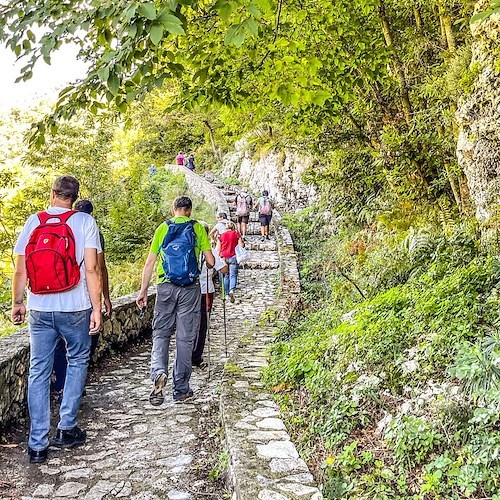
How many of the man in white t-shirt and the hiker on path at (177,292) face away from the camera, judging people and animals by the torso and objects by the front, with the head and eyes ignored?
2

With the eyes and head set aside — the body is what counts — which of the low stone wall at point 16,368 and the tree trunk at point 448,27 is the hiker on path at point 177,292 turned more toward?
the tree trunk

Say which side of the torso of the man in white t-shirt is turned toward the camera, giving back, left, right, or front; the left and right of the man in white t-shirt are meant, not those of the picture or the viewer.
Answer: back

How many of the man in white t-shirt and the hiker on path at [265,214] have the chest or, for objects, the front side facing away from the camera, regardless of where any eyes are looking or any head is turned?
2

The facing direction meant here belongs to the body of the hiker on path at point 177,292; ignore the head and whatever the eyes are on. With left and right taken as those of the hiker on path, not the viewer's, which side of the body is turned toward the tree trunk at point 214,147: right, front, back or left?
front

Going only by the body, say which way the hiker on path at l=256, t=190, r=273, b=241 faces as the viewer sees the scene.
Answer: away from the camera

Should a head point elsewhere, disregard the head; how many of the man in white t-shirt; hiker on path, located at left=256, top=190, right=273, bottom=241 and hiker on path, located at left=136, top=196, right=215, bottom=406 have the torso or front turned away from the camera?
3

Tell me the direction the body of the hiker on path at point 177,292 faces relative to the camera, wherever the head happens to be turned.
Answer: away from the camera

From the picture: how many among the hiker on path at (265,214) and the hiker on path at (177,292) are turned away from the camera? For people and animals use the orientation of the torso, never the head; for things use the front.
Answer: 2

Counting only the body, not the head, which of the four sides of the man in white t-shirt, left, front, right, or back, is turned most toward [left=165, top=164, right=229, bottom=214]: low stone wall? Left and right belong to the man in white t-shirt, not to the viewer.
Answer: front
